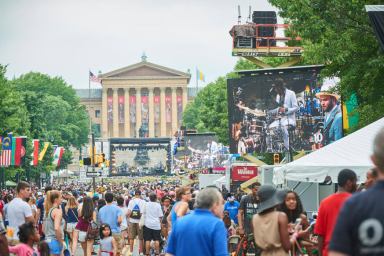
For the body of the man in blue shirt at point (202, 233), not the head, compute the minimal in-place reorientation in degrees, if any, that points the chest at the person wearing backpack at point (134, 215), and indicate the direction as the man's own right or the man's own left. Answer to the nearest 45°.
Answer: approximately 45° to the man's own left

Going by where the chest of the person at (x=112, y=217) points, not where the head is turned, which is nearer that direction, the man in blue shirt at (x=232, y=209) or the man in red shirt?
the man in blue shirt

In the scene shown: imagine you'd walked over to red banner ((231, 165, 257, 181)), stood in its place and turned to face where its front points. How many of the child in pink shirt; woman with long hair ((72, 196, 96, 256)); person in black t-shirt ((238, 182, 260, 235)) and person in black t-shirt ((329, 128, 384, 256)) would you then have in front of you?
4

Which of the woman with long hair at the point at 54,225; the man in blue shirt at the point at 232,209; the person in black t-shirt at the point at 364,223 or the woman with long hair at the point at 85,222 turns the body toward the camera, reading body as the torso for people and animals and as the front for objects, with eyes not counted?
the man in blue shirt

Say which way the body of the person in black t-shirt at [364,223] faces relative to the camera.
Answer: away from the camera

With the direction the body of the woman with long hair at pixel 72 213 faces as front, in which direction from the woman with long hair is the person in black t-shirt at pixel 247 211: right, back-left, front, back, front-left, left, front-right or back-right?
back-right

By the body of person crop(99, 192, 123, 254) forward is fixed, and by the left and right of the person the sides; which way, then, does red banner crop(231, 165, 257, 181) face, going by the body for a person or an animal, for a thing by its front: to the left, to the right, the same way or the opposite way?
the opposite way
